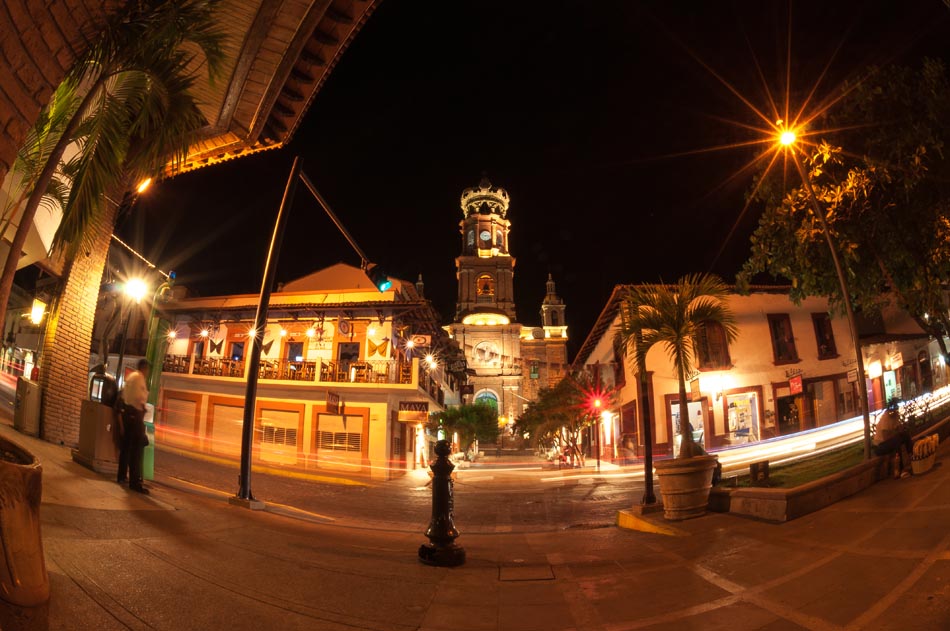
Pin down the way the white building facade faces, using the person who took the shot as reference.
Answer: facing the viewer and to the left of the viewer

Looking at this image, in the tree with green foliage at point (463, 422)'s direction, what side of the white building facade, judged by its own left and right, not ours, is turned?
right

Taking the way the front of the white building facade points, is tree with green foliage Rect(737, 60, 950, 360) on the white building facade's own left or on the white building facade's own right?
on the white building facade's own left

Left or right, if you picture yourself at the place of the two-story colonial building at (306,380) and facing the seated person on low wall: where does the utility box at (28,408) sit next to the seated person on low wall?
right

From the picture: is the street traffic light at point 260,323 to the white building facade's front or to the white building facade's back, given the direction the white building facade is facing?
to the front

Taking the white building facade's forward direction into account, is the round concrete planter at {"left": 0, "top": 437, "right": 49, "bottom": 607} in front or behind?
in front

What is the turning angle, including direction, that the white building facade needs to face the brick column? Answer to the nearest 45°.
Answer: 0° — it already faces it

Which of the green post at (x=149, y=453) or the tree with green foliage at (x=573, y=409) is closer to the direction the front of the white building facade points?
the green post

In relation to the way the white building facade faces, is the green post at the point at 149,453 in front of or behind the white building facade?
in front

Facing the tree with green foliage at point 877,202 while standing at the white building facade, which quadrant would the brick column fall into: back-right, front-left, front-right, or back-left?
front-right
